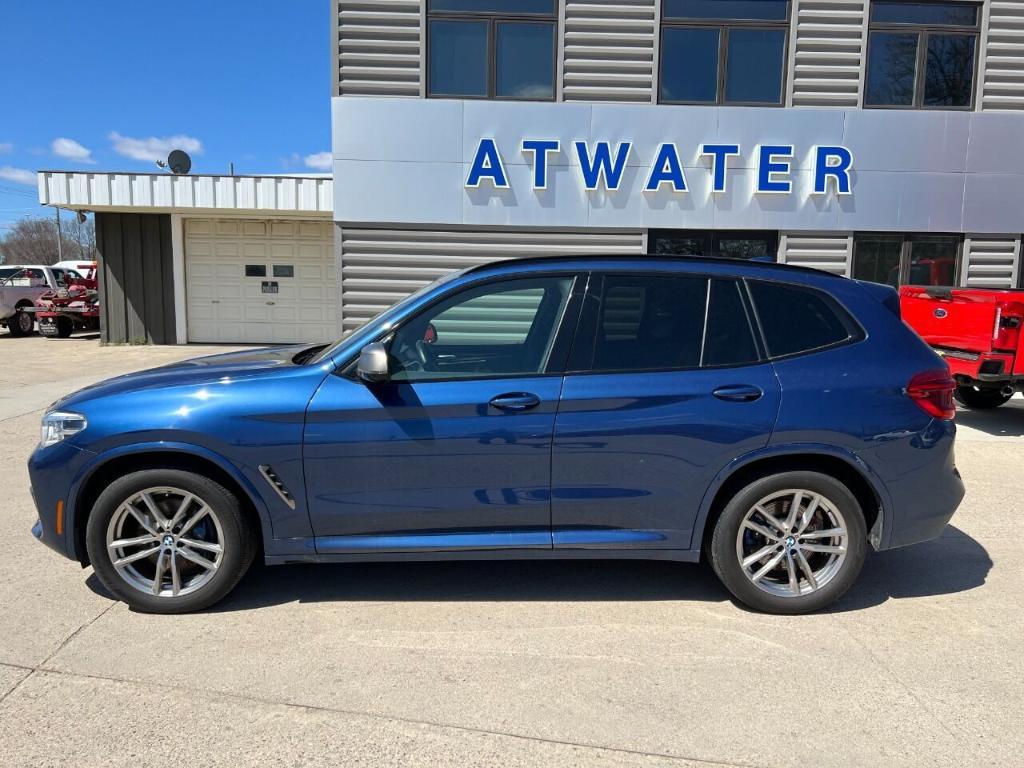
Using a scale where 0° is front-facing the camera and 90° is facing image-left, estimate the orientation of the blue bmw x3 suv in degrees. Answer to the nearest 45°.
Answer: approximately 90°

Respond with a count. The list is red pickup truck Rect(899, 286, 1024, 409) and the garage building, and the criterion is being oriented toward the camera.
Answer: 1

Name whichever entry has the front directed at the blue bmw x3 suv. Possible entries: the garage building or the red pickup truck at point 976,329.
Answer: the garage building

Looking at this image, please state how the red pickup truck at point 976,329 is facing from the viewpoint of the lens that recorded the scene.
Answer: facing away from the viewer and to the right of the viewer

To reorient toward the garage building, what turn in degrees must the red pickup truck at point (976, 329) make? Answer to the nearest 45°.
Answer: approximately 135° to its left

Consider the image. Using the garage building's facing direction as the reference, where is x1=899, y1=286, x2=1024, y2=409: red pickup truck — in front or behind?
in front

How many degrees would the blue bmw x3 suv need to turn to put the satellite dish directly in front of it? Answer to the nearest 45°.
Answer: approximately 45° to its right

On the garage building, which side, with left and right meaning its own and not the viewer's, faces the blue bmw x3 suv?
front

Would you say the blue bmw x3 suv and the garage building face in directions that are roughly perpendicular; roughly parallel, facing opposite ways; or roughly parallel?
roughly perpendicular

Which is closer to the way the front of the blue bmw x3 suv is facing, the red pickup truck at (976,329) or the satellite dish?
the satellite dish

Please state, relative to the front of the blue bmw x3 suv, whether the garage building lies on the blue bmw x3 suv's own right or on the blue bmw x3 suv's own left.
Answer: on the blue bmw x3 suv's own right

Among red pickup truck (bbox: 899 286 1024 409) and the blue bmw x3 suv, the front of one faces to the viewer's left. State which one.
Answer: the blue bmw x3 suv

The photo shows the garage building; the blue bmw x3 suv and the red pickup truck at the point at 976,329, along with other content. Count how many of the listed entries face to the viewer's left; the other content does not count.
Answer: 1
